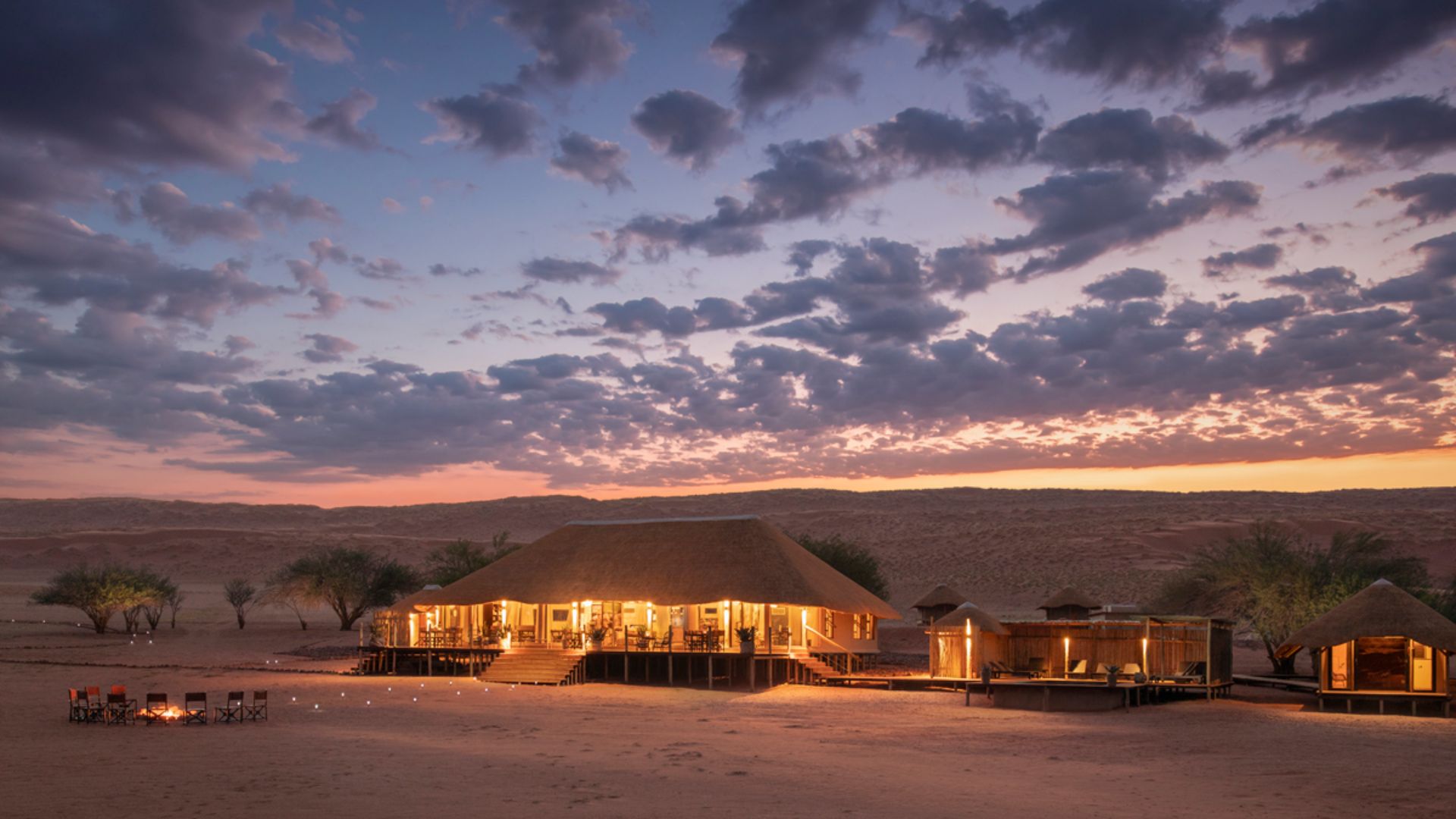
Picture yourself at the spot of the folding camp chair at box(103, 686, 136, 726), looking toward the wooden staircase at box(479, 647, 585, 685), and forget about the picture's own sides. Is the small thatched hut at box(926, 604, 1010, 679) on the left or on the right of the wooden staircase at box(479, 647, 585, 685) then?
right

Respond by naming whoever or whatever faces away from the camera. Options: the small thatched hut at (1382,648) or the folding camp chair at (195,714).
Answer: the folding camp chair

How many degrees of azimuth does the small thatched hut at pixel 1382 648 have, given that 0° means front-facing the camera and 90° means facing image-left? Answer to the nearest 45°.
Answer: approximately 0°

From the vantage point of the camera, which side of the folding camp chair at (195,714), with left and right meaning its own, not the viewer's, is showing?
back

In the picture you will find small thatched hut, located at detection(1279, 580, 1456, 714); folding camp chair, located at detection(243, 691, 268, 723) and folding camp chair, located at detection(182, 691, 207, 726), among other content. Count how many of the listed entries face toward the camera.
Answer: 1

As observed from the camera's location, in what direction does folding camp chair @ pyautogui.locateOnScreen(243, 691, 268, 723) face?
facing away from the viewer and to the left of the viewer

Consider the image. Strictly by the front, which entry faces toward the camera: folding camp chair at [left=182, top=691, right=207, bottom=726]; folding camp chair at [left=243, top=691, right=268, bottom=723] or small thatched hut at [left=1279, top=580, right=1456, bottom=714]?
the small thatched hut

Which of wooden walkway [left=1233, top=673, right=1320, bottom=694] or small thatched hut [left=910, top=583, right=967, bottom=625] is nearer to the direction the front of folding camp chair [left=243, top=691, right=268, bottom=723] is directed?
the small thatched hut
